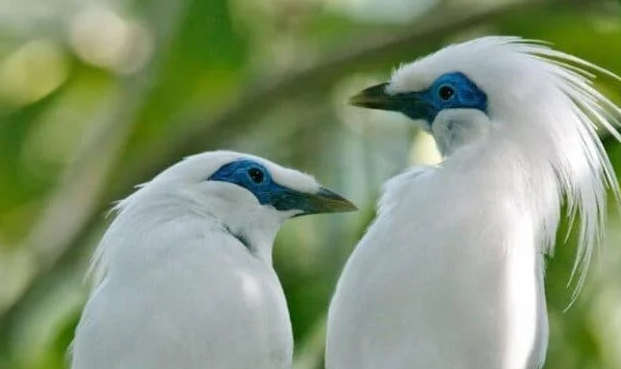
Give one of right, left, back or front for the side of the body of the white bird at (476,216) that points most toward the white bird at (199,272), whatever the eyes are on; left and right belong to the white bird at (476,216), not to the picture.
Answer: front

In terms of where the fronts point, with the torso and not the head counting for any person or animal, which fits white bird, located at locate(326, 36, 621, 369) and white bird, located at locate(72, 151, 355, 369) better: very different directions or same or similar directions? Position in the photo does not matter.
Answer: very different directions

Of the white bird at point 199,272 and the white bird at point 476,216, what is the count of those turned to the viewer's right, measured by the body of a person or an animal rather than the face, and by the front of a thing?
1

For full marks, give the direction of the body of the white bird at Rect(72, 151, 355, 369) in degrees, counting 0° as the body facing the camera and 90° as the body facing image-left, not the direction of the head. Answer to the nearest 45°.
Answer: approximately 270°

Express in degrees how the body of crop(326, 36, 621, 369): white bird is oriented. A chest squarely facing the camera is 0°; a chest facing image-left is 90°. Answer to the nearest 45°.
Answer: approximately 90°
